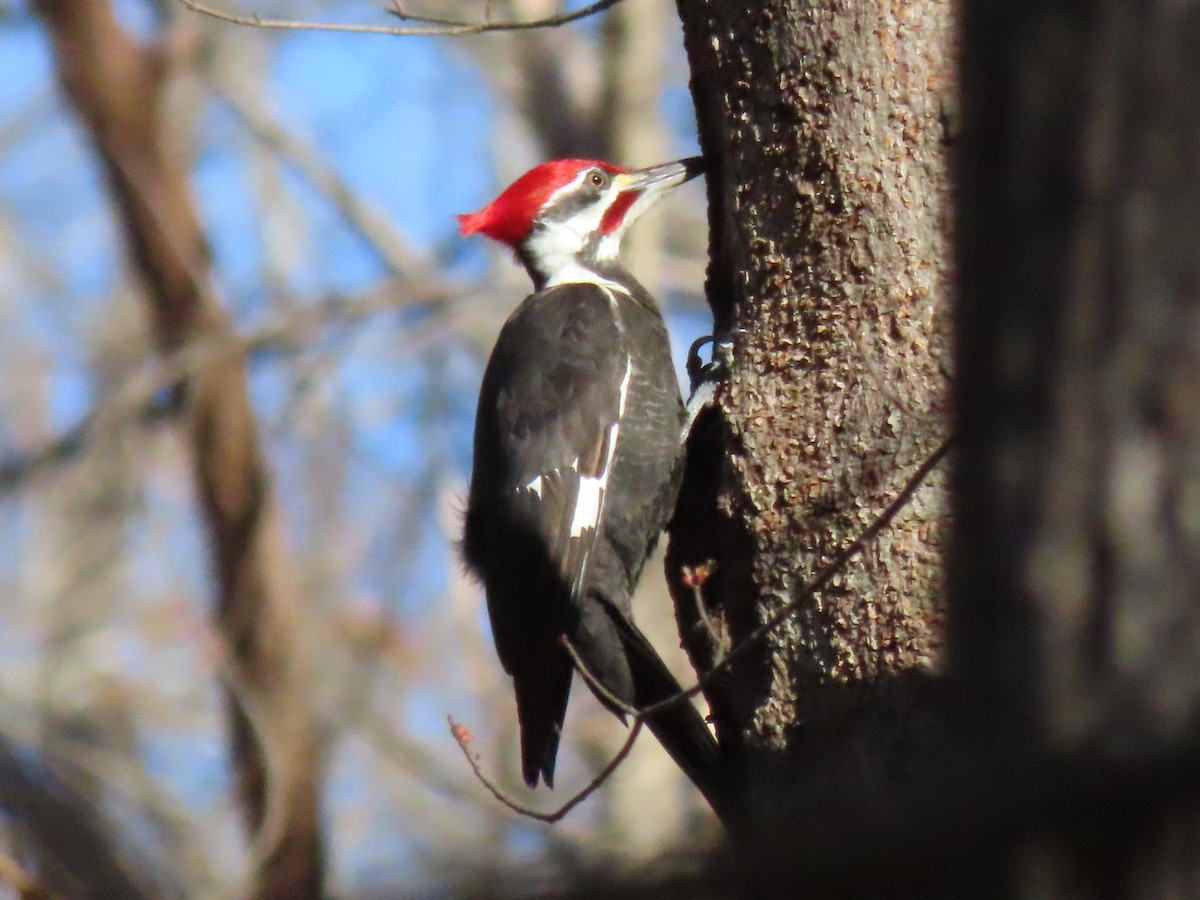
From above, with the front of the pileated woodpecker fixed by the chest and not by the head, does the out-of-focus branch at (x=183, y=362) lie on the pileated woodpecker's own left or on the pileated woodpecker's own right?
on the pileated woodpecker's own left

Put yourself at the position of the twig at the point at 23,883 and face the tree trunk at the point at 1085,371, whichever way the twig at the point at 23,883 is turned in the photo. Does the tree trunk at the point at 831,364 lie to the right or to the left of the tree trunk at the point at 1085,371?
left

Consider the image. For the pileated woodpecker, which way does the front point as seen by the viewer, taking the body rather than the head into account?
to the viewer's right

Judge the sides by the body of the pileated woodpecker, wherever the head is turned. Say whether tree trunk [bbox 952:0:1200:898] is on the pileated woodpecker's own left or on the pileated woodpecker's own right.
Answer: on the pileated woodpecker's own right

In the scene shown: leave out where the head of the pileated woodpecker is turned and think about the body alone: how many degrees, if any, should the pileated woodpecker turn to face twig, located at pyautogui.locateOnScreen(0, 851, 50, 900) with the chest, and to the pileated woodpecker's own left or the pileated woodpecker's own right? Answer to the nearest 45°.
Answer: approximately 135° to the pileated woodpecker's own left
